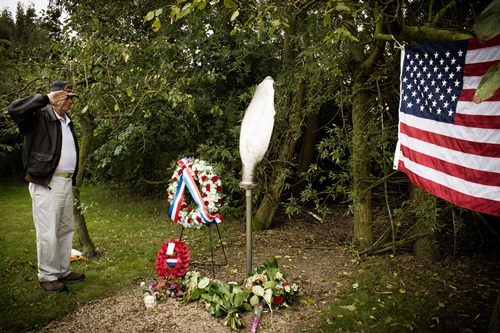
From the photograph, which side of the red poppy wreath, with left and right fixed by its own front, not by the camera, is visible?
front

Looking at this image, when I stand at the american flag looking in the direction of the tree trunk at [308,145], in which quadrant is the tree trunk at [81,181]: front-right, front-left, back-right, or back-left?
front-left

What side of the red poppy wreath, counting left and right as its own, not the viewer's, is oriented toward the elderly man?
right

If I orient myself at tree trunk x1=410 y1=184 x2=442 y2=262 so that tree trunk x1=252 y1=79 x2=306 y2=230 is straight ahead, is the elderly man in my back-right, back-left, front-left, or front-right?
front-left

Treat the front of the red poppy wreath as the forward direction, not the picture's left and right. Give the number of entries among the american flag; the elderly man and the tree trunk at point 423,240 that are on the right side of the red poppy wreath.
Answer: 1

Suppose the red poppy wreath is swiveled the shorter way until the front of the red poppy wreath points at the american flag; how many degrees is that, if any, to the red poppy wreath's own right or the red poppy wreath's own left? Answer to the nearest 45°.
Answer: approximately 45° to the red poppy wreath's own left

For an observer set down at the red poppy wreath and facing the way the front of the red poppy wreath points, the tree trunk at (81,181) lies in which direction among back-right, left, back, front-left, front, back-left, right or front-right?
back-right

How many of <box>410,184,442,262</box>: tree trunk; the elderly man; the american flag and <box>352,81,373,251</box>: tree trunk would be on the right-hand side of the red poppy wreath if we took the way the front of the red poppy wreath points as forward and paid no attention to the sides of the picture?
1

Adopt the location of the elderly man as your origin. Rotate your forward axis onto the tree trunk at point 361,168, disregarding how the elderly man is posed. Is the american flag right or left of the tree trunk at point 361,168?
right

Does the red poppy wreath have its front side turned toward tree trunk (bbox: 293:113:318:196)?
no

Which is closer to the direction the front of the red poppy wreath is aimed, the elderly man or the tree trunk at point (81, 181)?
the elderly man

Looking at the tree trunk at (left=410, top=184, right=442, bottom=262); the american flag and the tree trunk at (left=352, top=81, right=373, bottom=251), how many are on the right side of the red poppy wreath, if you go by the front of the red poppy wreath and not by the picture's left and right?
0

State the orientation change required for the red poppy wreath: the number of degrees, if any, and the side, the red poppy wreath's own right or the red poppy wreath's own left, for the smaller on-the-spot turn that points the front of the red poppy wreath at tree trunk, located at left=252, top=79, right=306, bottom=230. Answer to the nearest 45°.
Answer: approximately 135° to the red poppy wreath's own left
